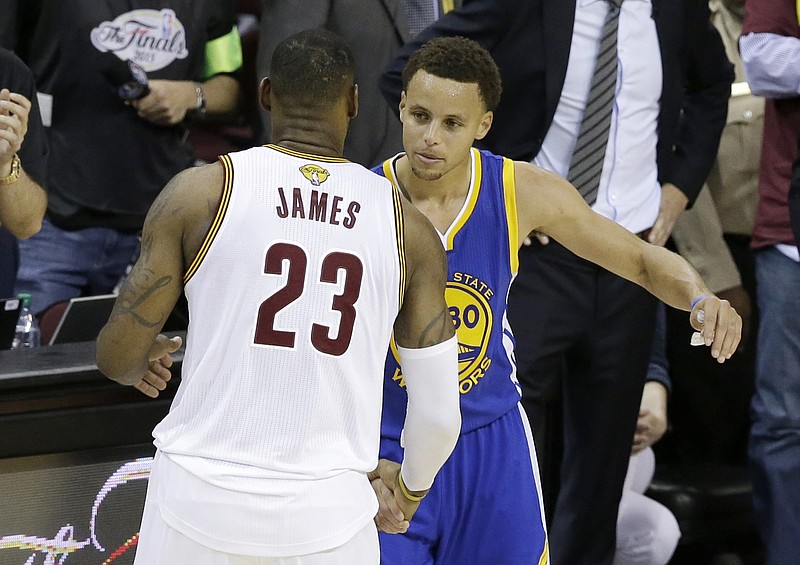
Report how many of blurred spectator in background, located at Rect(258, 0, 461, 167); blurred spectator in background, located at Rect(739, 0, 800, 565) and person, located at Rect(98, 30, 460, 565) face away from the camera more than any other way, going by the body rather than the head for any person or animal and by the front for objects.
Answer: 1

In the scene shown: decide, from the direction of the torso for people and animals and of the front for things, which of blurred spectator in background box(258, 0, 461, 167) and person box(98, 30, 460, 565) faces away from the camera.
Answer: the person

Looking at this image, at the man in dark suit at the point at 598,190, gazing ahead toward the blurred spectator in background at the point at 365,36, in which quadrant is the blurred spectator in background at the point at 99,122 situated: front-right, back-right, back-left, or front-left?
front-left

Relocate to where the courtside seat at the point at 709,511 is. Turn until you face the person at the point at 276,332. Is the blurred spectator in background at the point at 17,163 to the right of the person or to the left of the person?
right

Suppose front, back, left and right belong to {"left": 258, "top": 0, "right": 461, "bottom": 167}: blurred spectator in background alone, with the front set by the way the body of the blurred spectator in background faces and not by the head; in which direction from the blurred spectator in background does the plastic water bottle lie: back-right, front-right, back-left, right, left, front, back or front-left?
right

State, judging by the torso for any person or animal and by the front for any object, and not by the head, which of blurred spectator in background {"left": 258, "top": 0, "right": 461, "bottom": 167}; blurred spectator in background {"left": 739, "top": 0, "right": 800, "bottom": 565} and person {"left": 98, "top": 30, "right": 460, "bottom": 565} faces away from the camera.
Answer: the person

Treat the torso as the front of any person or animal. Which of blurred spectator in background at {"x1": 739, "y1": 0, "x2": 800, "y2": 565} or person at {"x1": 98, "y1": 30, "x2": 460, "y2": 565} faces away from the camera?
the person

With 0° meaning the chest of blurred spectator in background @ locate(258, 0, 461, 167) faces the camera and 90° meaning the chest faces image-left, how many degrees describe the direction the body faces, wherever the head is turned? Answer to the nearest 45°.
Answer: approximately 315°

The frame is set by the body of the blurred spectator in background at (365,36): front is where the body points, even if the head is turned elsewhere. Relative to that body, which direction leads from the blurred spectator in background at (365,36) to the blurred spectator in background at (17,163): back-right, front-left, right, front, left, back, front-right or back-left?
right

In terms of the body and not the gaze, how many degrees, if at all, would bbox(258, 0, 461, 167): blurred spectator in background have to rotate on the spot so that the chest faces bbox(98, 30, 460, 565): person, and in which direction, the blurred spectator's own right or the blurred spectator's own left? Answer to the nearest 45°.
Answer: approximately 45° to the blurred spectator's own right

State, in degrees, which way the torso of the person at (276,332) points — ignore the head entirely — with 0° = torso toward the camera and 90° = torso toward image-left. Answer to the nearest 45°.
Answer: approximately 180°
